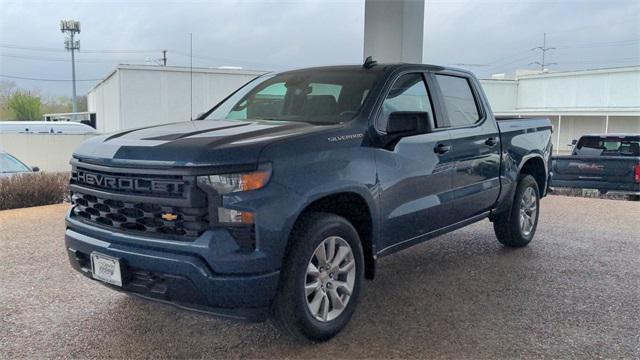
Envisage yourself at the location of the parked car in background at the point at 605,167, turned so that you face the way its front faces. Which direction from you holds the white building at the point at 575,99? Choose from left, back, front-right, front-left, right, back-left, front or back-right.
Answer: front-left

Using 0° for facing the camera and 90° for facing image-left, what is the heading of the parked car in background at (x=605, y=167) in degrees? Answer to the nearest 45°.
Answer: approximately 225°
